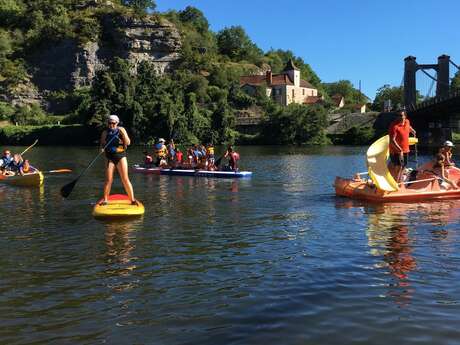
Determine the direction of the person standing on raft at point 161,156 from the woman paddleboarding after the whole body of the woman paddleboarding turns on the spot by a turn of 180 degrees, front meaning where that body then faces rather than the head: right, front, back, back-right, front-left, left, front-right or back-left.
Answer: front

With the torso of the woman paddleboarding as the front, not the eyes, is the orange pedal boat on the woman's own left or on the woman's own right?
on the woman's own left

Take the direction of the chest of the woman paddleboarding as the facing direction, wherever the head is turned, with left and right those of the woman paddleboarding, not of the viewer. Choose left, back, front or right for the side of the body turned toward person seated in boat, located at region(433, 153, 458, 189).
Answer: left

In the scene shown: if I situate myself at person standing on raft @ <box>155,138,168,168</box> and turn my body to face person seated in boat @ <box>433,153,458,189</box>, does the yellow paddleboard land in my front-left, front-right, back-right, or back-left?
front-right

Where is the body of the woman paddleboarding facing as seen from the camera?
toward the camera

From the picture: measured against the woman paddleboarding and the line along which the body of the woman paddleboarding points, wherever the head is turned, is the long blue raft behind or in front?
behind

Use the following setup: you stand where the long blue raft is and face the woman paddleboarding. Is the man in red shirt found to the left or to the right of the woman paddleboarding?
left
